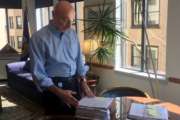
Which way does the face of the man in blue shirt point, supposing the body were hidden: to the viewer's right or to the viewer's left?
to the viewer's right

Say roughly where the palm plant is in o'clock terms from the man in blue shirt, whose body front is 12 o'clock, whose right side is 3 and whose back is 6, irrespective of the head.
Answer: The palm plant is roughly at 8 o'clock from the man in blue shirt.

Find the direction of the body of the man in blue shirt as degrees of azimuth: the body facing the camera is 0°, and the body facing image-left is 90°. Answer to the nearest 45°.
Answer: approximately 315°
